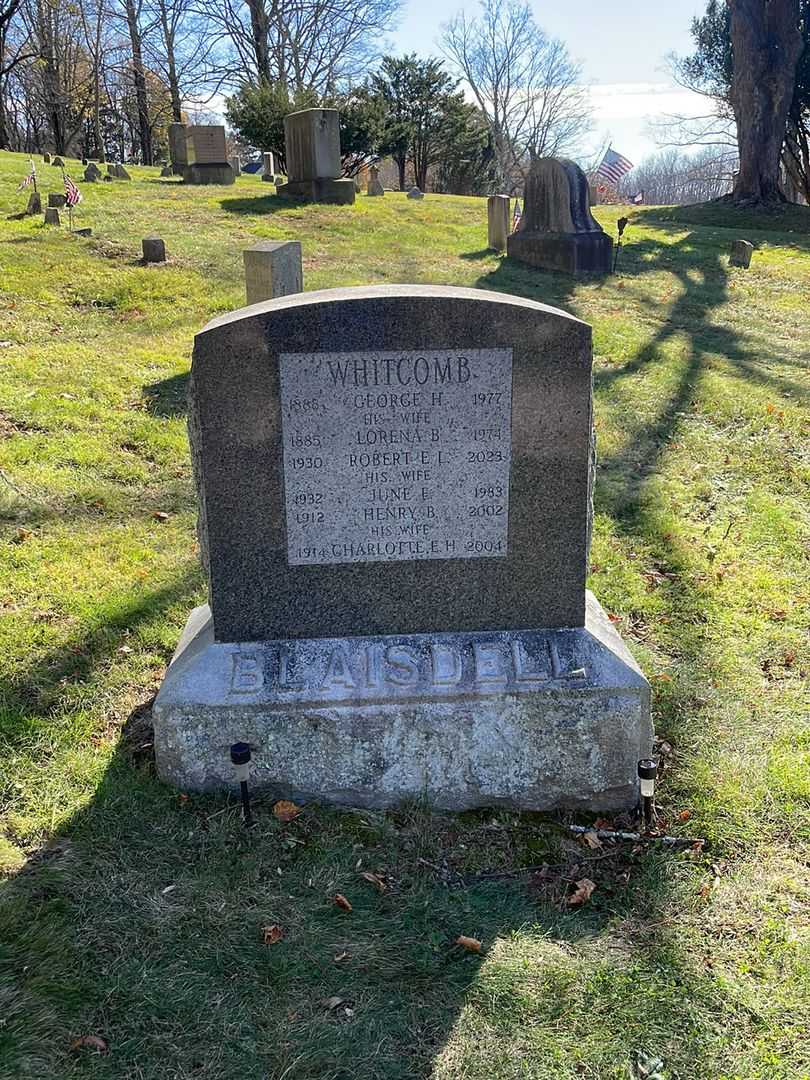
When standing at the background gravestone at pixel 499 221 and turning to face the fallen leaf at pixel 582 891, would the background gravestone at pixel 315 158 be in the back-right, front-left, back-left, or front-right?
back-right

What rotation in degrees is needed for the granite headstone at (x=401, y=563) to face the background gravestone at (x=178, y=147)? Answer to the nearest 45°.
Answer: approximately 180°

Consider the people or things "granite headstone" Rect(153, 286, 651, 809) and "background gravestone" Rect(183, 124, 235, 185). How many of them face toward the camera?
2

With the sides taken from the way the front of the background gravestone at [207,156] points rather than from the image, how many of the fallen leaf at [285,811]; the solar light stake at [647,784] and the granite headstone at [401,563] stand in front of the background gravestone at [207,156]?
3

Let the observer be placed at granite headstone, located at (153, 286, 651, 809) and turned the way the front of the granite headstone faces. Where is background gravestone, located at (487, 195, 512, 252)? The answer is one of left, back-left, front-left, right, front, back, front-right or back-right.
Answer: back

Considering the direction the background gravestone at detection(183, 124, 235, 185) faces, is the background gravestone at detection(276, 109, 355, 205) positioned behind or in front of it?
in front

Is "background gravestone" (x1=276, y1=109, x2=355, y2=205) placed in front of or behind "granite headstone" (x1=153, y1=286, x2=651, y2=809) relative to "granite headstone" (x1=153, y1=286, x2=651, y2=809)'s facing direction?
behind

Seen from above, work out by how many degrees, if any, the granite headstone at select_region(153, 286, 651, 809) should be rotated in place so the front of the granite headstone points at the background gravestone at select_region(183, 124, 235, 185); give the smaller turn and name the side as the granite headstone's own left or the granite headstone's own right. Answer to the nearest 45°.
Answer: approximately 180°

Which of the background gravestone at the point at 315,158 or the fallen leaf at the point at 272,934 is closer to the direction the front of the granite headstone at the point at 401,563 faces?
the fallen leaf

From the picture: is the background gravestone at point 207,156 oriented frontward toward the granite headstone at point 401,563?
yes

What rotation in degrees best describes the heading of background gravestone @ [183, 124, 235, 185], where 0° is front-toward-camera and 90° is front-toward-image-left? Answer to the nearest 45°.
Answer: approximately 0°
